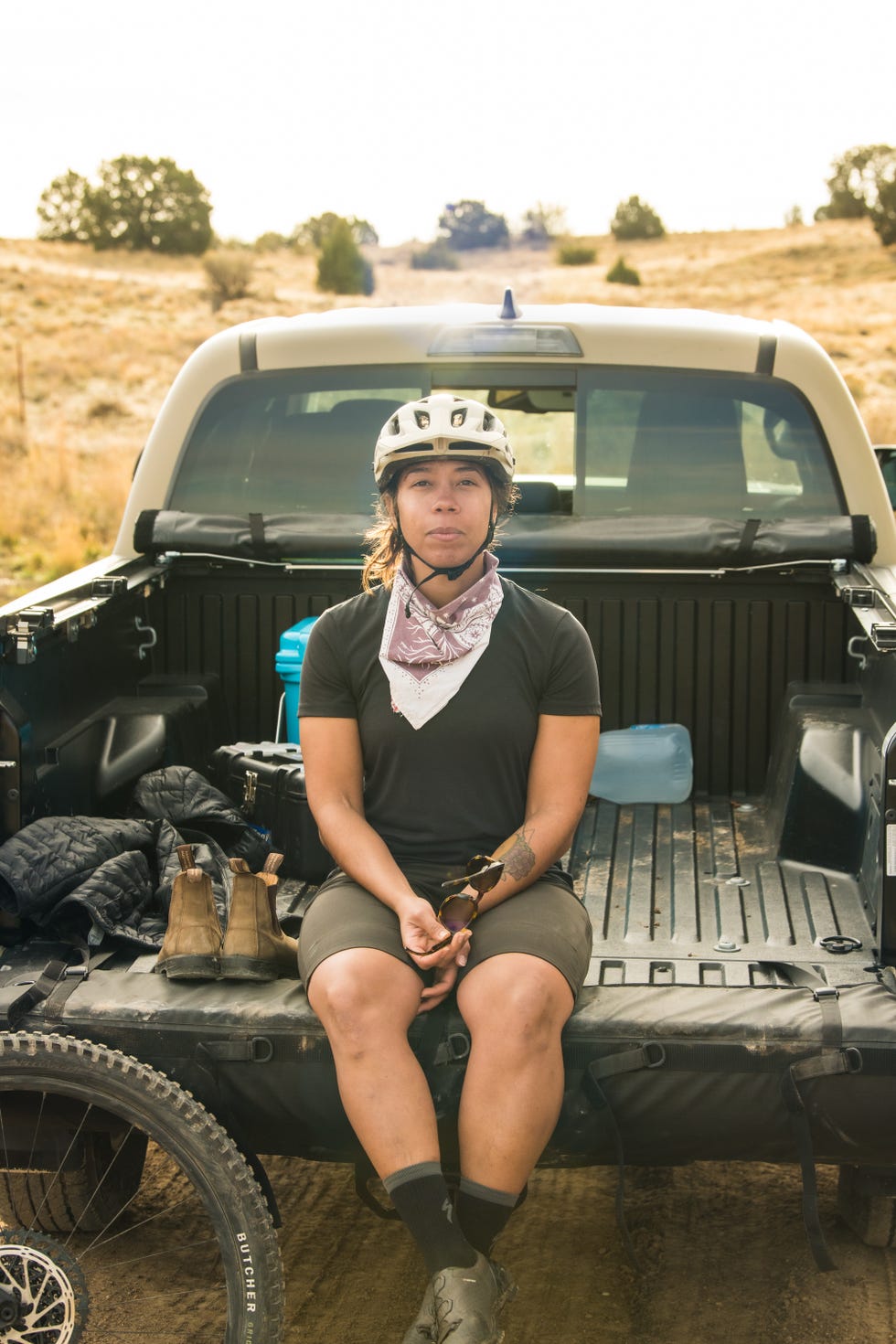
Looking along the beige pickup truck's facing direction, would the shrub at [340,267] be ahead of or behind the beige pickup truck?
ahead

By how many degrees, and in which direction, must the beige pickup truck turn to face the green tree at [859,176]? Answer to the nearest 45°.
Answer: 0° — it already faces it

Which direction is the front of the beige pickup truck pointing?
away from the camera

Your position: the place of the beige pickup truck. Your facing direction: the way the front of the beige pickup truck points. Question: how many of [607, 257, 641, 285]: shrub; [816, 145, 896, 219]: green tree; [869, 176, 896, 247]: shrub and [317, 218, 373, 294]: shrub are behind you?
0

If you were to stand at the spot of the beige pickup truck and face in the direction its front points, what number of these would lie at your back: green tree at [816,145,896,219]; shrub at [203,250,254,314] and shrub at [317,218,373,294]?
0

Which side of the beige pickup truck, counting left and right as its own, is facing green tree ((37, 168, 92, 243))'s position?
front

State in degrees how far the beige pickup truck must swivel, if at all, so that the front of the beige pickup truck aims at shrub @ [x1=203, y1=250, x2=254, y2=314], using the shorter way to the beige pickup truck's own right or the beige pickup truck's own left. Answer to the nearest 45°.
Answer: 0° — it already faces it

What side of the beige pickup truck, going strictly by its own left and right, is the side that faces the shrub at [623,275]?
front

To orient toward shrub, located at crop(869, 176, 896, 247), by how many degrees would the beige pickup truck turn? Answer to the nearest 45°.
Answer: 0° — it already faces it

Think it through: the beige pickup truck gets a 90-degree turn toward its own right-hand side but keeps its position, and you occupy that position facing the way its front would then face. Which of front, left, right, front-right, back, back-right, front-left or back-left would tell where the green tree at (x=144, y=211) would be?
left

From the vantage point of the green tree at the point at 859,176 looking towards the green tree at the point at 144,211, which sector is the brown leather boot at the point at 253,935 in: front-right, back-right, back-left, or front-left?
front-left
